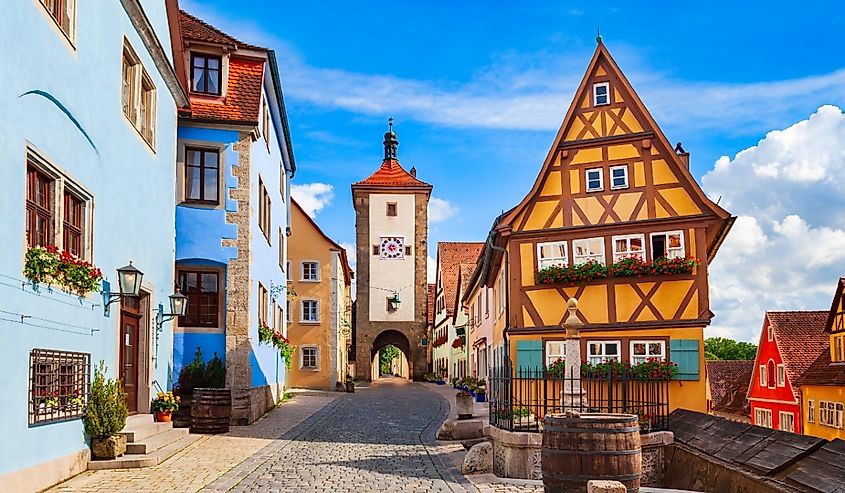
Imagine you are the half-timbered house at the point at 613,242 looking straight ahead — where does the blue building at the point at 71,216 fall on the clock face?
The blue building is roughly at 1 o'clock from the half-timbered house.

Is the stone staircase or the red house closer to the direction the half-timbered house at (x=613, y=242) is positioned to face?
the stone staircase

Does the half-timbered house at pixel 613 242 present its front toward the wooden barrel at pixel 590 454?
yes

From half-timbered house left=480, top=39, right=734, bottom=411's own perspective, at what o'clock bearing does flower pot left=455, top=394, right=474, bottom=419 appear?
The flower pot is roughly at 1 o'clock from the half-timbered house.

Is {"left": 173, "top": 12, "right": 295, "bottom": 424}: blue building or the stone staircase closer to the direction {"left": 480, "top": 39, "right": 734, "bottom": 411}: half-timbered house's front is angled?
the stone staircase

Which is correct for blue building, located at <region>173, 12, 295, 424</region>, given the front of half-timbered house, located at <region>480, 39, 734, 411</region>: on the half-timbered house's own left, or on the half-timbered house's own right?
on the half-timbered house's own right

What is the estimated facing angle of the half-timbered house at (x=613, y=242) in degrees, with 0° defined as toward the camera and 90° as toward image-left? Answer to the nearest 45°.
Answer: approximately 0°

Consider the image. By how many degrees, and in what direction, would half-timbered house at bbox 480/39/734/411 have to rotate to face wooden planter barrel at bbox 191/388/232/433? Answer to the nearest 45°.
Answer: approximately 45° to its right

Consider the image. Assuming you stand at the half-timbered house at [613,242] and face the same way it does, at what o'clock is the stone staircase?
The stone staircase is roughly at 1 o'clock from the half-timbered house.

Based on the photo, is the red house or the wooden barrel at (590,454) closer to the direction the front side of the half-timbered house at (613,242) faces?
the wooden barrel
